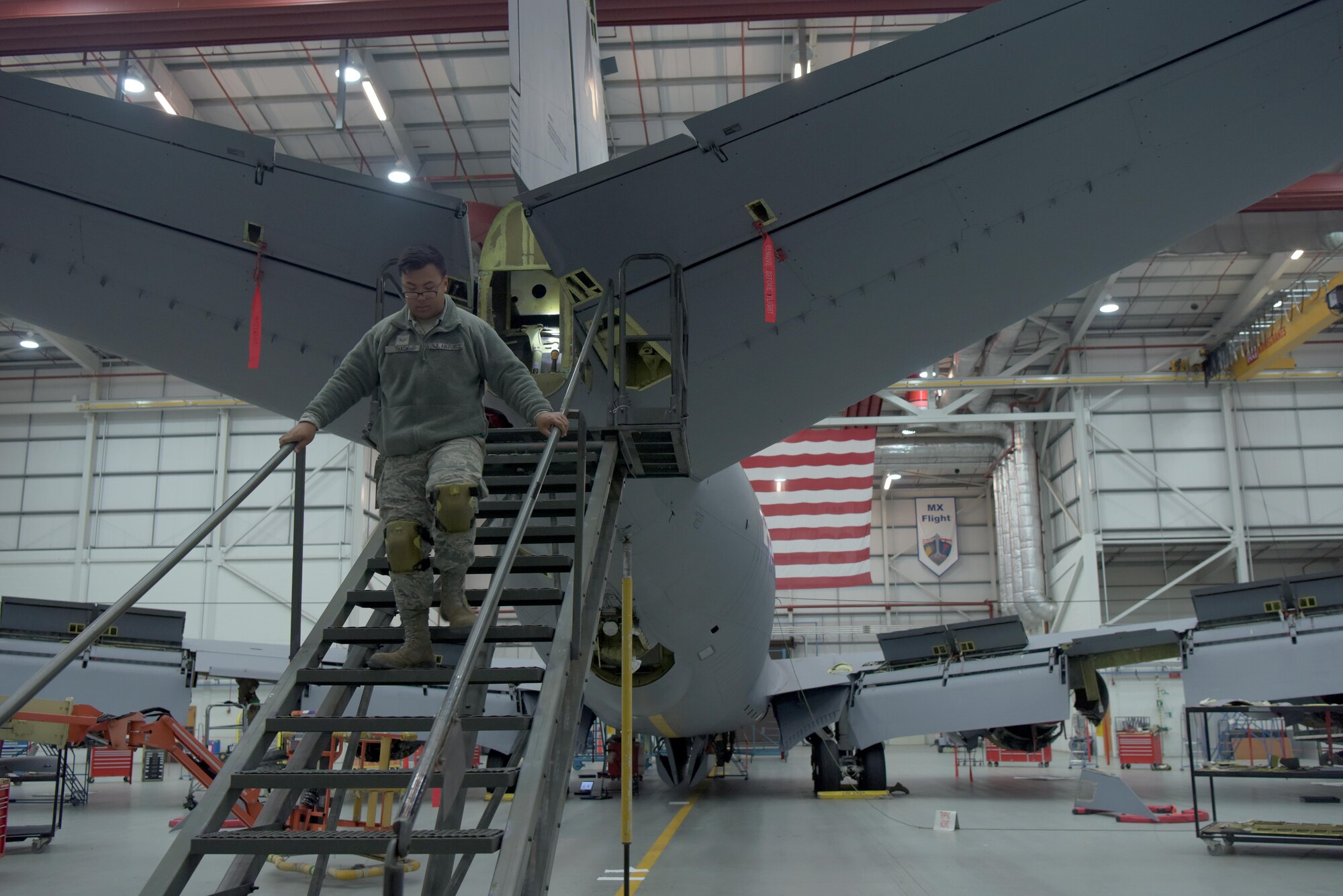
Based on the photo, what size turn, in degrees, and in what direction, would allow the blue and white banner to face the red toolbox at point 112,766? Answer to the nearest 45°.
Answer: approximately 45° to its right

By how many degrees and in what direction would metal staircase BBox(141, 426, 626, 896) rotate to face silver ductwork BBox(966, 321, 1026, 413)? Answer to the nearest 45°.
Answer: approximately 135° to its left

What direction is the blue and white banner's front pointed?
toward the camera

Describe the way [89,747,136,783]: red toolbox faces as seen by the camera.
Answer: facing the viewer

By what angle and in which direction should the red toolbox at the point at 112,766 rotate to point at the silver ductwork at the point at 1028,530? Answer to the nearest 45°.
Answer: approximately 90° to its left

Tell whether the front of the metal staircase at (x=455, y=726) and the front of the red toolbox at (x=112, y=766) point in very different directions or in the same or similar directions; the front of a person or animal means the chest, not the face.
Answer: same or similar directions

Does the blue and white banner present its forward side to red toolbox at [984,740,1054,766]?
yes

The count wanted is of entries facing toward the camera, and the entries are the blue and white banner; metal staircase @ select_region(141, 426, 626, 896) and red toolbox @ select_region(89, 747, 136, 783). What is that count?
3

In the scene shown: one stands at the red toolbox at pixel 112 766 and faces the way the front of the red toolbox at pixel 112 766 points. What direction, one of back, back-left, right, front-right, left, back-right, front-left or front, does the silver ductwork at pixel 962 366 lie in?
left

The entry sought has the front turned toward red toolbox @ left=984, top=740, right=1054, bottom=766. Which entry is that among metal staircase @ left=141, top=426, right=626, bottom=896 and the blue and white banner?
the blue and white banner

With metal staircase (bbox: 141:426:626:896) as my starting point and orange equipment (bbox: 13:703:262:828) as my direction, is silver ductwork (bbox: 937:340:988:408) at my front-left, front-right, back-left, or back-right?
front-right
